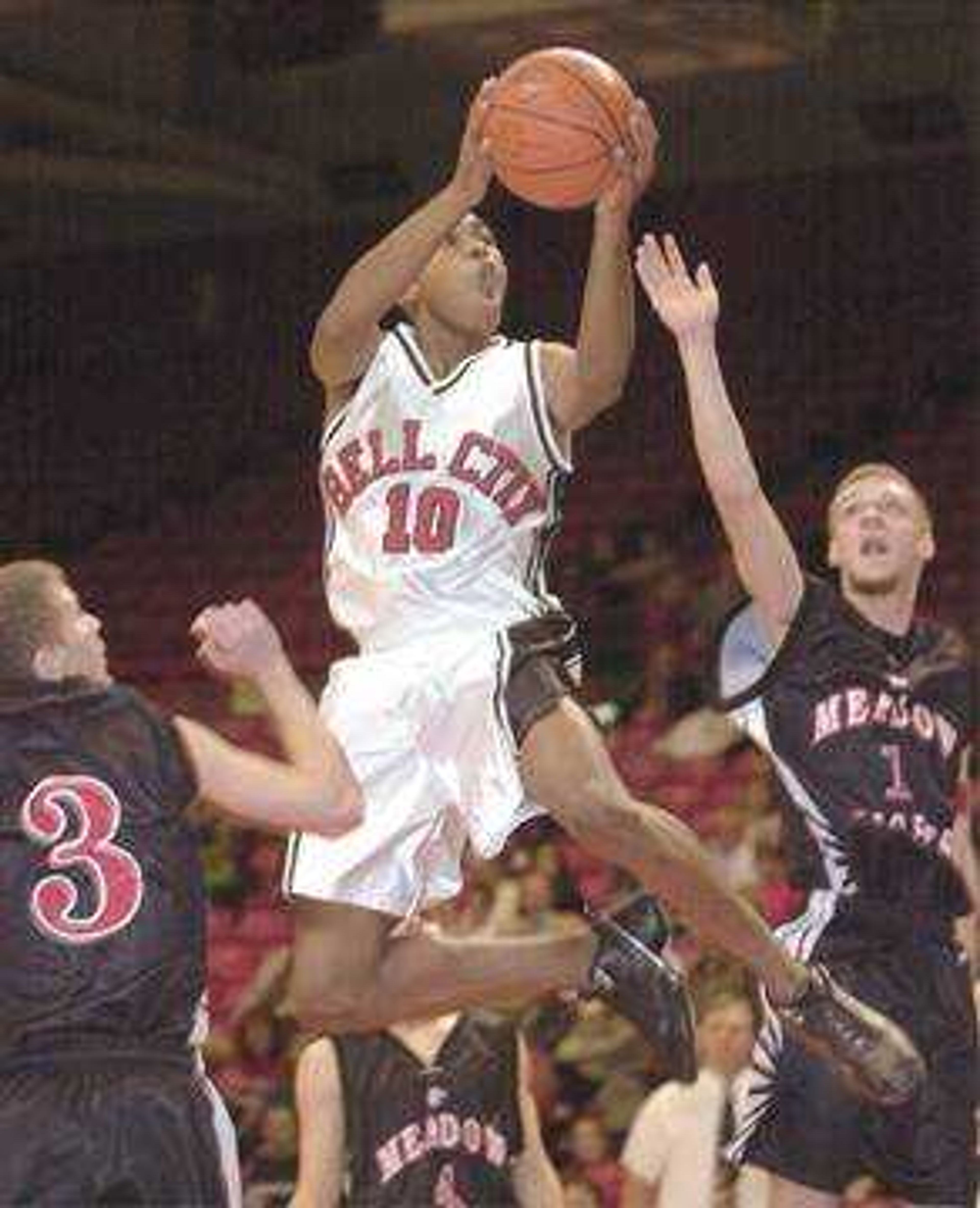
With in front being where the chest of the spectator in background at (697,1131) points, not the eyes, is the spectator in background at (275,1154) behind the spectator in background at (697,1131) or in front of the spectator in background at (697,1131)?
behind

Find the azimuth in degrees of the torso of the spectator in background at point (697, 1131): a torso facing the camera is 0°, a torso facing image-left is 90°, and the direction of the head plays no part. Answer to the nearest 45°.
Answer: approximately 315°

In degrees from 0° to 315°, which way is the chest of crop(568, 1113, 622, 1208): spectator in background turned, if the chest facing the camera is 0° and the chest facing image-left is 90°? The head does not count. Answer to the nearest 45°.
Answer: approximately 0°

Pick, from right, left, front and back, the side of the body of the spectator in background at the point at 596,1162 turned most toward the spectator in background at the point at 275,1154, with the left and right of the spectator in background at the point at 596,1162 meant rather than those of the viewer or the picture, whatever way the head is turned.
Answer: right
